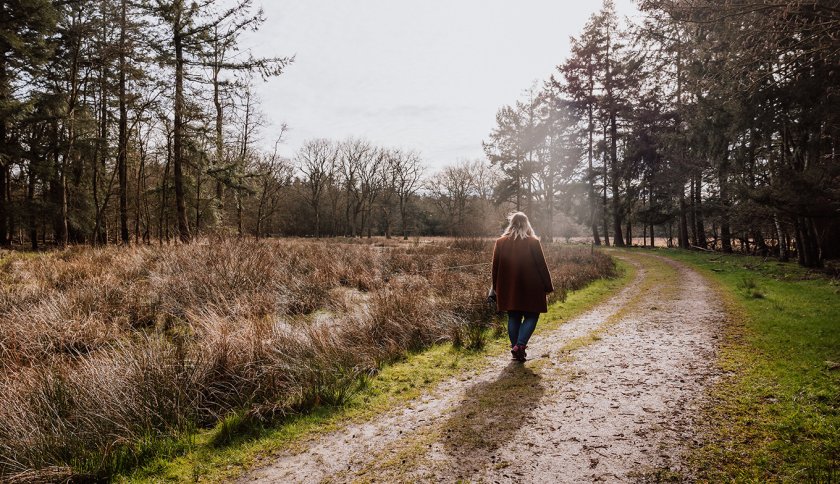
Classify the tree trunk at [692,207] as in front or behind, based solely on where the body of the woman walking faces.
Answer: in front

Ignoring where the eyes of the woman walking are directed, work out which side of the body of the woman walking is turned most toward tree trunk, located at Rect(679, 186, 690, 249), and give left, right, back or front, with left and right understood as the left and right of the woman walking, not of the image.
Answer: front

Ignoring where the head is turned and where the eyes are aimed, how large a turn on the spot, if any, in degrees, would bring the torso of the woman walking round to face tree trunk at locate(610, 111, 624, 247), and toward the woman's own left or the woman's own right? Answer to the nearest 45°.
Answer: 0° — they already face it

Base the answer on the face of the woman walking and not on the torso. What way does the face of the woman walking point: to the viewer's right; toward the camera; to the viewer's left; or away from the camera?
away from the camera

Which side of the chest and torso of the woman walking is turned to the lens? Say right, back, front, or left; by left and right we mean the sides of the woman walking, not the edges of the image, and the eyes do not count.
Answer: back

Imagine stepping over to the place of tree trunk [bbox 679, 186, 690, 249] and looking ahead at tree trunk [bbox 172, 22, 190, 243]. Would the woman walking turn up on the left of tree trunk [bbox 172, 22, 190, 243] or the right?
left

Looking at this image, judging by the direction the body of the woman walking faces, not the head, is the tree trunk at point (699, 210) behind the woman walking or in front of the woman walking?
in front
